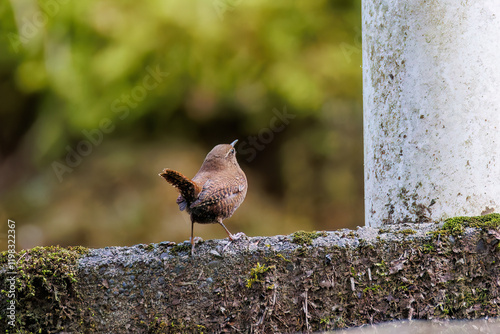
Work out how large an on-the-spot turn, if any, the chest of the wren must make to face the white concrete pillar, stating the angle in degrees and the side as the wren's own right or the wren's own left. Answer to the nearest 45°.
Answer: approximately 45° to the wren's own right

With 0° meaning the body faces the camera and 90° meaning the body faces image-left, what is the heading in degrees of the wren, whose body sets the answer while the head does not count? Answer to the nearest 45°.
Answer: approximately 225°
